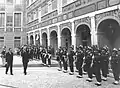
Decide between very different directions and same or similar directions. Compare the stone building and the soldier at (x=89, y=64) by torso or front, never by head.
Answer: same or similar directions

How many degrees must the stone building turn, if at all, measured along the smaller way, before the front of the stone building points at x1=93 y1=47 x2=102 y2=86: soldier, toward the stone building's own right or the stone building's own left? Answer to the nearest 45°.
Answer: approximately 45° to the stone building's own left

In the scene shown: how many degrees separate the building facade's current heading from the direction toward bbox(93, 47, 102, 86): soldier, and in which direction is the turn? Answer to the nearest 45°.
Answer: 0° — it already faces them

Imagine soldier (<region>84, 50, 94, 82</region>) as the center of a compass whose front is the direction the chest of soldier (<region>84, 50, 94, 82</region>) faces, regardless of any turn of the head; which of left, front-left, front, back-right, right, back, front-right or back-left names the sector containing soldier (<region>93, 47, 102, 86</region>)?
left

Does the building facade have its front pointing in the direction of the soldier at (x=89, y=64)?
yes

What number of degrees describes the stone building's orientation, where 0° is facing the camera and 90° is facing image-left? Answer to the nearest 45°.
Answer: approximately 45°

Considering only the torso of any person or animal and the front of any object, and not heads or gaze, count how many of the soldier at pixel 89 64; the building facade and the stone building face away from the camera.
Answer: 0

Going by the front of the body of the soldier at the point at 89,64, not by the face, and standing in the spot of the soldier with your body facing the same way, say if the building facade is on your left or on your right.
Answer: on your right

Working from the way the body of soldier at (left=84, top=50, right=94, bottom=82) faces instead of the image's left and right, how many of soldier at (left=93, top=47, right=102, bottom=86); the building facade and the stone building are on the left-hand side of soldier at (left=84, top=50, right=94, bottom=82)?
1

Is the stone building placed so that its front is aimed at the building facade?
no
